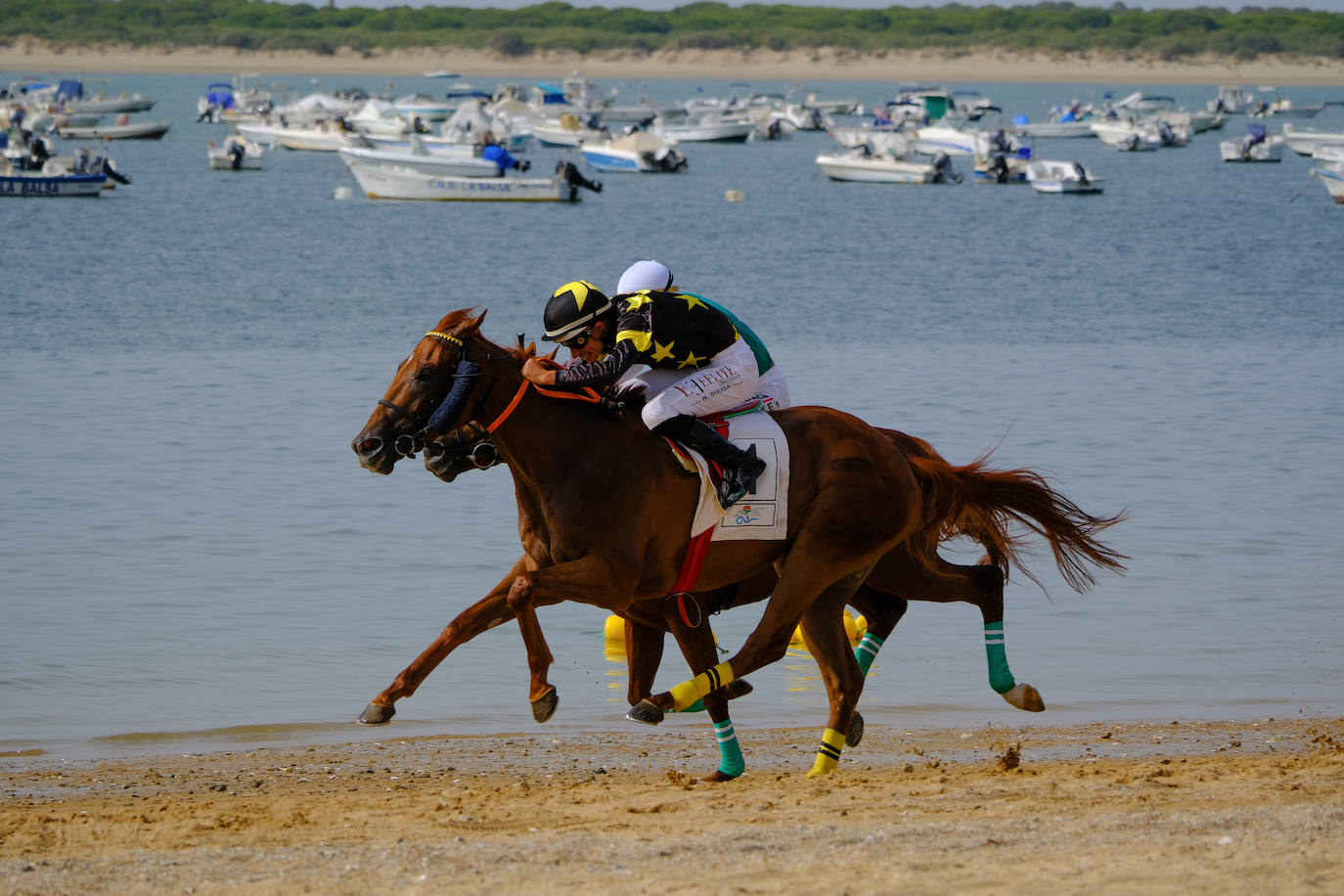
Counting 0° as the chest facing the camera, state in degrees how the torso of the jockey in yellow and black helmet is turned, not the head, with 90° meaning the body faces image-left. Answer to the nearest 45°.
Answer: approximately 90°

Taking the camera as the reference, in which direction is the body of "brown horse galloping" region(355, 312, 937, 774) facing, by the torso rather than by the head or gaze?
to the viewer's left

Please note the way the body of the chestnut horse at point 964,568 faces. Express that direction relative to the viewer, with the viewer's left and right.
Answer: facing to the left of the viewer
